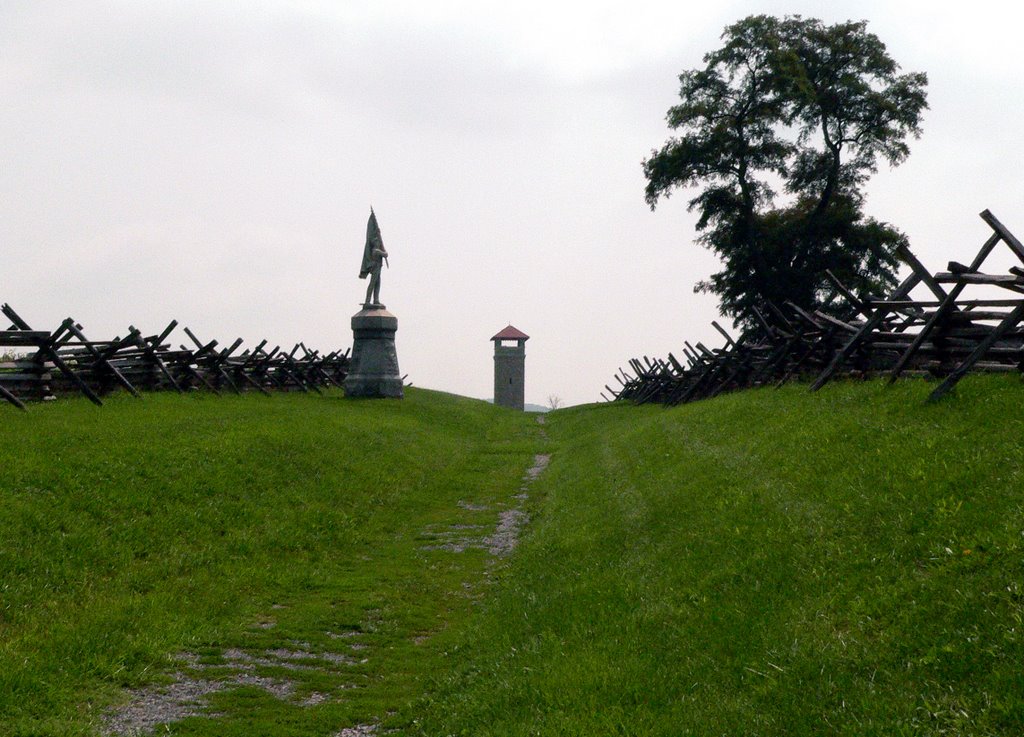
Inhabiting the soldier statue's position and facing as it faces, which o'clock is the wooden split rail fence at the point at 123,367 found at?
The wooden split rail fence is roughly at 4 o'clock from the soldier statue.

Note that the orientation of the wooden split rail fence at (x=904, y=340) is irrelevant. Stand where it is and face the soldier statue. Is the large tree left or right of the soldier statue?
right
